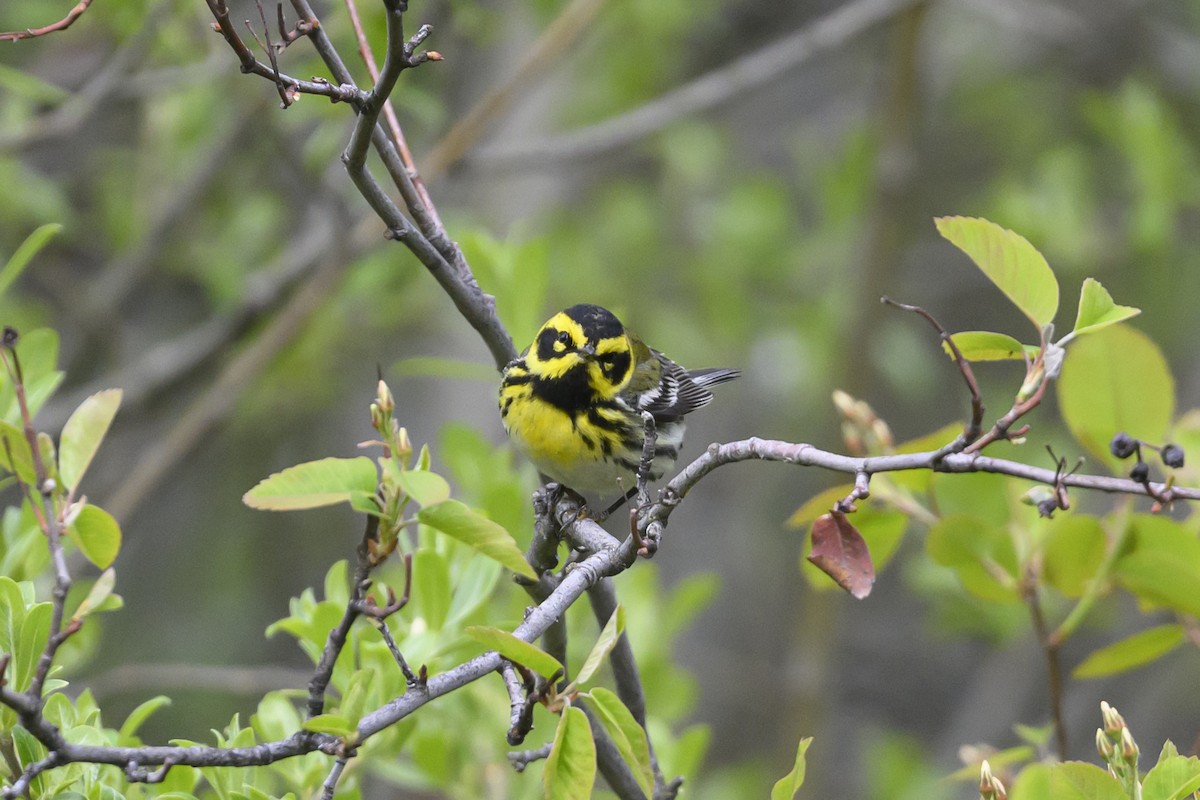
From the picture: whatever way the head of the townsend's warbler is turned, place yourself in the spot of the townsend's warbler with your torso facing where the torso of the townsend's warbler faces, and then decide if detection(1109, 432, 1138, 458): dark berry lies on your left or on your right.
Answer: on your left

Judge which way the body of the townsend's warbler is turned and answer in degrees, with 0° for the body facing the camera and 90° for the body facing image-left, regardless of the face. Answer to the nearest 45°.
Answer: approximately 45°
